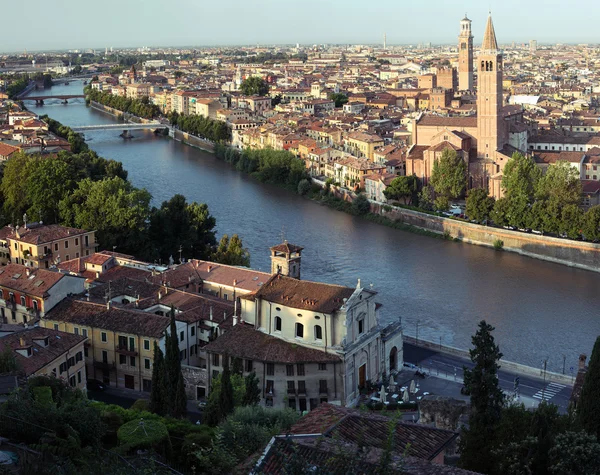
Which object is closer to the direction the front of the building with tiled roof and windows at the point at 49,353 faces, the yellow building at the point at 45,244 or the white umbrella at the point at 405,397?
the white umbrella

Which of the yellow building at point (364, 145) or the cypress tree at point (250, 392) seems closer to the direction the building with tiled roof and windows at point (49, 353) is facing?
the cypress tree

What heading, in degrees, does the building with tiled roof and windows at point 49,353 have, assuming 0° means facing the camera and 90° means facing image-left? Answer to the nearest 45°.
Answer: approximately 315°

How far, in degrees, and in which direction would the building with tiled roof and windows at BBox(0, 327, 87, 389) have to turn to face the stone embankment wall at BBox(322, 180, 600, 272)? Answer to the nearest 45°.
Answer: approximately 90° to its left

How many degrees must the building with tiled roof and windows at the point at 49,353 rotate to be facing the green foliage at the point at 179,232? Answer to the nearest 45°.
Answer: approximately 135° to its left

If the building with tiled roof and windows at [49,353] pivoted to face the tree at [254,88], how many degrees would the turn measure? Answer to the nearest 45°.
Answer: approximately 135° to its left

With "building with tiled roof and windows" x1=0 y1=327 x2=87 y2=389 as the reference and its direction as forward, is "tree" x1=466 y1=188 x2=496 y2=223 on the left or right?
on its left

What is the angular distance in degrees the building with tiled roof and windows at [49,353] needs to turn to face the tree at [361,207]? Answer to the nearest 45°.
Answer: approximately 90° to its left

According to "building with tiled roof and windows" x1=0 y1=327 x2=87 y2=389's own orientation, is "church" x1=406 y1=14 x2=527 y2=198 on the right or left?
on its left

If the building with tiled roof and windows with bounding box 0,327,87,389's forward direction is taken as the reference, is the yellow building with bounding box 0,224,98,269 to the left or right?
on its left

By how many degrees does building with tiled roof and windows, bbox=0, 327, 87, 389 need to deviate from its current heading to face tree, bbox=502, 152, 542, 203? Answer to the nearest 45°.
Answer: approximately 90° to its left

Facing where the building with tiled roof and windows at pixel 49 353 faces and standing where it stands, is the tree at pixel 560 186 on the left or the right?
on its left
